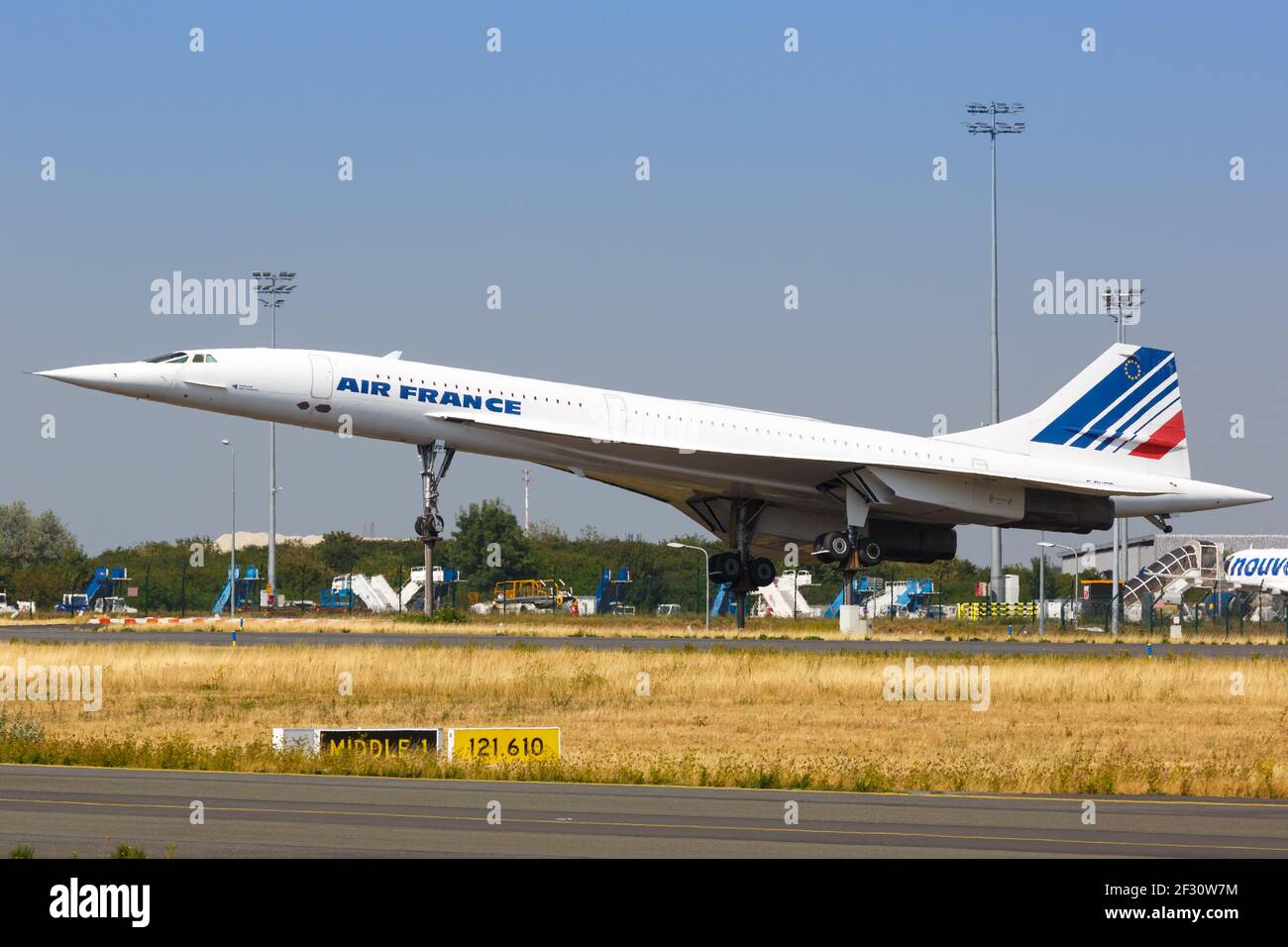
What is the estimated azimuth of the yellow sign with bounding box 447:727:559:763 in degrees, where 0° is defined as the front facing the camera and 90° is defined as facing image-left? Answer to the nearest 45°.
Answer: approximately 0°
